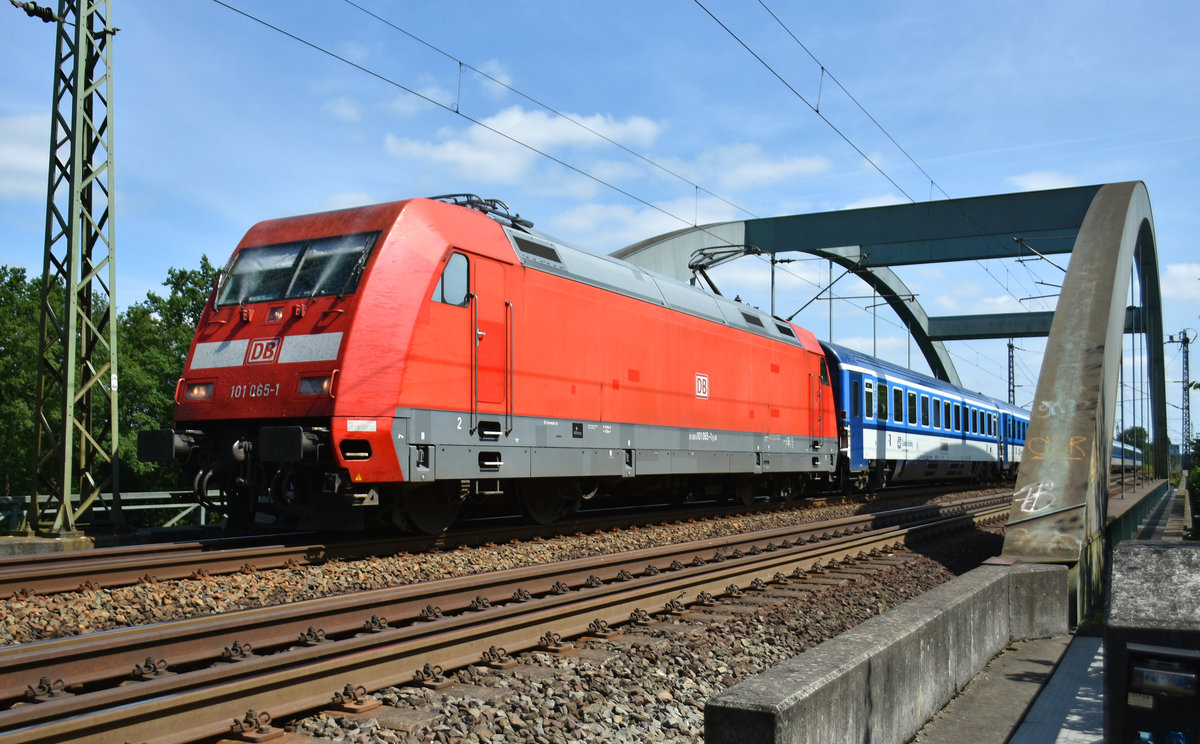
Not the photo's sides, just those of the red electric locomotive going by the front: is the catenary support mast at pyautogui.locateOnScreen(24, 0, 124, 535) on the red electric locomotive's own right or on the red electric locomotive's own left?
on the red electric locomotive's own right

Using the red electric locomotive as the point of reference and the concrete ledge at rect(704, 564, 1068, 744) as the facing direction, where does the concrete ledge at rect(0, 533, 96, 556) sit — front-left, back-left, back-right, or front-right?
front-right

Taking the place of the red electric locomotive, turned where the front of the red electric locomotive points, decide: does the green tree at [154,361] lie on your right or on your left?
on your right

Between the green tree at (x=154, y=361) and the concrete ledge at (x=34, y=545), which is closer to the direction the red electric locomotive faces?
the concrete ledge

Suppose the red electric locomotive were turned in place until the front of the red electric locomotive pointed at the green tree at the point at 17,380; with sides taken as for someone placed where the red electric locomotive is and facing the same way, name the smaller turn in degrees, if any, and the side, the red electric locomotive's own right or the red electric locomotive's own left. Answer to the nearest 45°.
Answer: approximately 90° to the red electric locomotive's own right

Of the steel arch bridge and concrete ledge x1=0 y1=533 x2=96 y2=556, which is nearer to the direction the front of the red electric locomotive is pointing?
the concrete ledge

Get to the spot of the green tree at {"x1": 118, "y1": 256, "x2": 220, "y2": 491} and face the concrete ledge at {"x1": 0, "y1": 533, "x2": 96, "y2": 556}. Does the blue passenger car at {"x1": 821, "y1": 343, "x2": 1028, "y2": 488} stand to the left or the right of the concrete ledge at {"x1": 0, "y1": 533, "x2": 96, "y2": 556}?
left

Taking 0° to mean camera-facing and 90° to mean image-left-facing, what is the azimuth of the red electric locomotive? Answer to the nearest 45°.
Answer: approximately 45°

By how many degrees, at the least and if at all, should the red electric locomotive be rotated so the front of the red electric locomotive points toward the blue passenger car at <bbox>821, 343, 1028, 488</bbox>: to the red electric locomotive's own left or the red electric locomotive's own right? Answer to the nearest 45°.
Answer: approximately 180°
